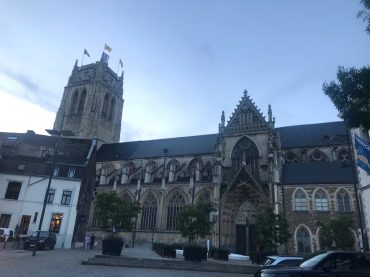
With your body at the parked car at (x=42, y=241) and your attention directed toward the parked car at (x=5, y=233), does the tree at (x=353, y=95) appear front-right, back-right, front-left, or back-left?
back-left

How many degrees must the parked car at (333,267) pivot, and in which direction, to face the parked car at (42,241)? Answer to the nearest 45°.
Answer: approximately 45° to its right

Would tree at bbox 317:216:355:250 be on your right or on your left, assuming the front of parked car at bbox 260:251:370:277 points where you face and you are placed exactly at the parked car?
on your right

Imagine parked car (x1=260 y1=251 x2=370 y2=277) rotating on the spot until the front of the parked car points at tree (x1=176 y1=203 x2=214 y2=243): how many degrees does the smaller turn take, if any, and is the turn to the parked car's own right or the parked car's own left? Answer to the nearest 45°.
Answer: approximately 45° to the parked car's own right

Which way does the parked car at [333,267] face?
to the viewer's left

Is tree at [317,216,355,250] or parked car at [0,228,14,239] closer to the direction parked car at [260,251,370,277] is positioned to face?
the parked car

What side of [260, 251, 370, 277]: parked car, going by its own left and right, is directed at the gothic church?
right

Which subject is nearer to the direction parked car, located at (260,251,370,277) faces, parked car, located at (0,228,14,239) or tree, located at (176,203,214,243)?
the parked car

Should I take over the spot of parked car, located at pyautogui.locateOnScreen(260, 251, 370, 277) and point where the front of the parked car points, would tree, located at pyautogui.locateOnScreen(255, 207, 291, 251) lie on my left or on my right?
on my right

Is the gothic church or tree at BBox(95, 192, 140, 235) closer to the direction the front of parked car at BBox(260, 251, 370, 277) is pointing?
the tree

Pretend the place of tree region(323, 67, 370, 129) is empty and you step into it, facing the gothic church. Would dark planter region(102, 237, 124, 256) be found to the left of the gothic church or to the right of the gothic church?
left
